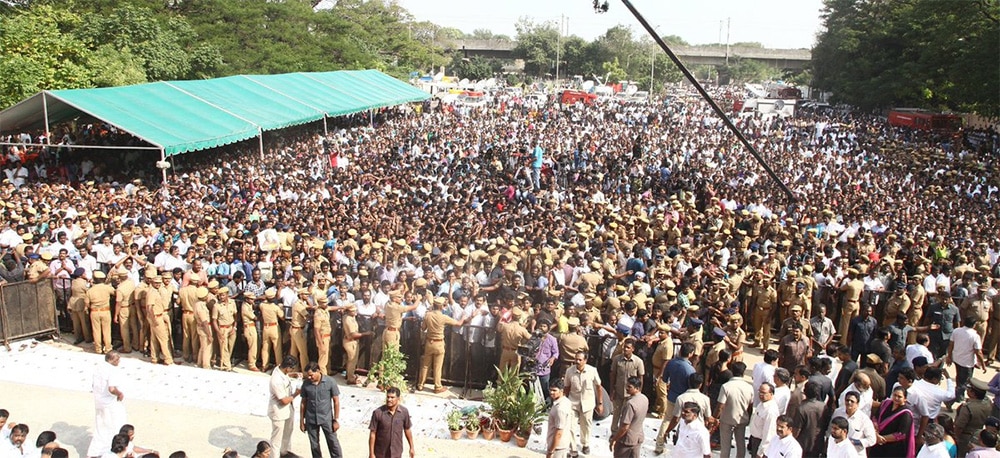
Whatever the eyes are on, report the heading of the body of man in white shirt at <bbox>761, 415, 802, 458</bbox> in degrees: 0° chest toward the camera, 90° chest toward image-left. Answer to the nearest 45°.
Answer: approximately 45°

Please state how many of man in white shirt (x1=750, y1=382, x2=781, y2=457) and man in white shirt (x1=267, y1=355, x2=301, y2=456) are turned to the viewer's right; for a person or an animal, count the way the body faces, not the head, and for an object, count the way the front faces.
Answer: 1

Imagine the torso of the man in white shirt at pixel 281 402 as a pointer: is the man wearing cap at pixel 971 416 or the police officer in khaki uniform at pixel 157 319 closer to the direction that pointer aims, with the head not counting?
the man wearing cap

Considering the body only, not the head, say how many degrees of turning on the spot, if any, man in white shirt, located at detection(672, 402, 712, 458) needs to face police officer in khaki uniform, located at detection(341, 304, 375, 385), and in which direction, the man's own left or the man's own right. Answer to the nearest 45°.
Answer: approximately 90° to the man's own right
